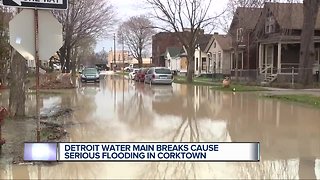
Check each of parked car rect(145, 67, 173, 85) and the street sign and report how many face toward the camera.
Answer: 1

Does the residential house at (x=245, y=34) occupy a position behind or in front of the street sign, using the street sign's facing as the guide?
behind

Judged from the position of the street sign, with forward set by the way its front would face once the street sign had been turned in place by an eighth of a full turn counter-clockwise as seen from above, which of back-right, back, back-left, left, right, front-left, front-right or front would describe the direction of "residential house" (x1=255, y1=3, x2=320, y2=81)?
left

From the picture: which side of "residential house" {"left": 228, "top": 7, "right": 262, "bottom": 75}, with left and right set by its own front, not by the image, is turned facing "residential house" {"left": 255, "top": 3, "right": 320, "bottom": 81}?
left

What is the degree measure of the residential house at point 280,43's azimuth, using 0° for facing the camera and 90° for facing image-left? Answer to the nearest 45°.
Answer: approximately 45°

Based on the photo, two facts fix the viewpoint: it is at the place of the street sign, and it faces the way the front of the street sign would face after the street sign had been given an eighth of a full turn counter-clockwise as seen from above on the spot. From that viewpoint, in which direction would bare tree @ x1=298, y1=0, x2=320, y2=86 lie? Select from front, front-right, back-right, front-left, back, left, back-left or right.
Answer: left

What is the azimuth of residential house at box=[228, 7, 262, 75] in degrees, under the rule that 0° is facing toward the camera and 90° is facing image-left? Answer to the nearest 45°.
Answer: approximately 45°
